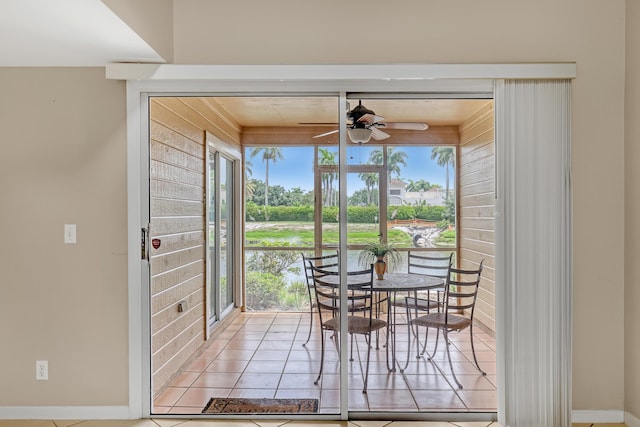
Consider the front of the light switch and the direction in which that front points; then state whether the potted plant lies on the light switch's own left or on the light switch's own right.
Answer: on the light switch's own left

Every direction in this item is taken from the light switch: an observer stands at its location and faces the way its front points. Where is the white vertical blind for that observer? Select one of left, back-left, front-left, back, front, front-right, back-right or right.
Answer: front-left

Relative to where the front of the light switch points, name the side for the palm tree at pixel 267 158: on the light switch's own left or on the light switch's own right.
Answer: on the light switch's own left

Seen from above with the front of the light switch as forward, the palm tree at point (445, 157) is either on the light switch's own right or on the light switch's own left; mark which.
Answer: on the light switch's own left

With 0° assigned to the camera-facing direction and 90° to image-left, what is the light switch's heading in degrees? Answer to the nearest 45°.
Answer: approximately 0°
